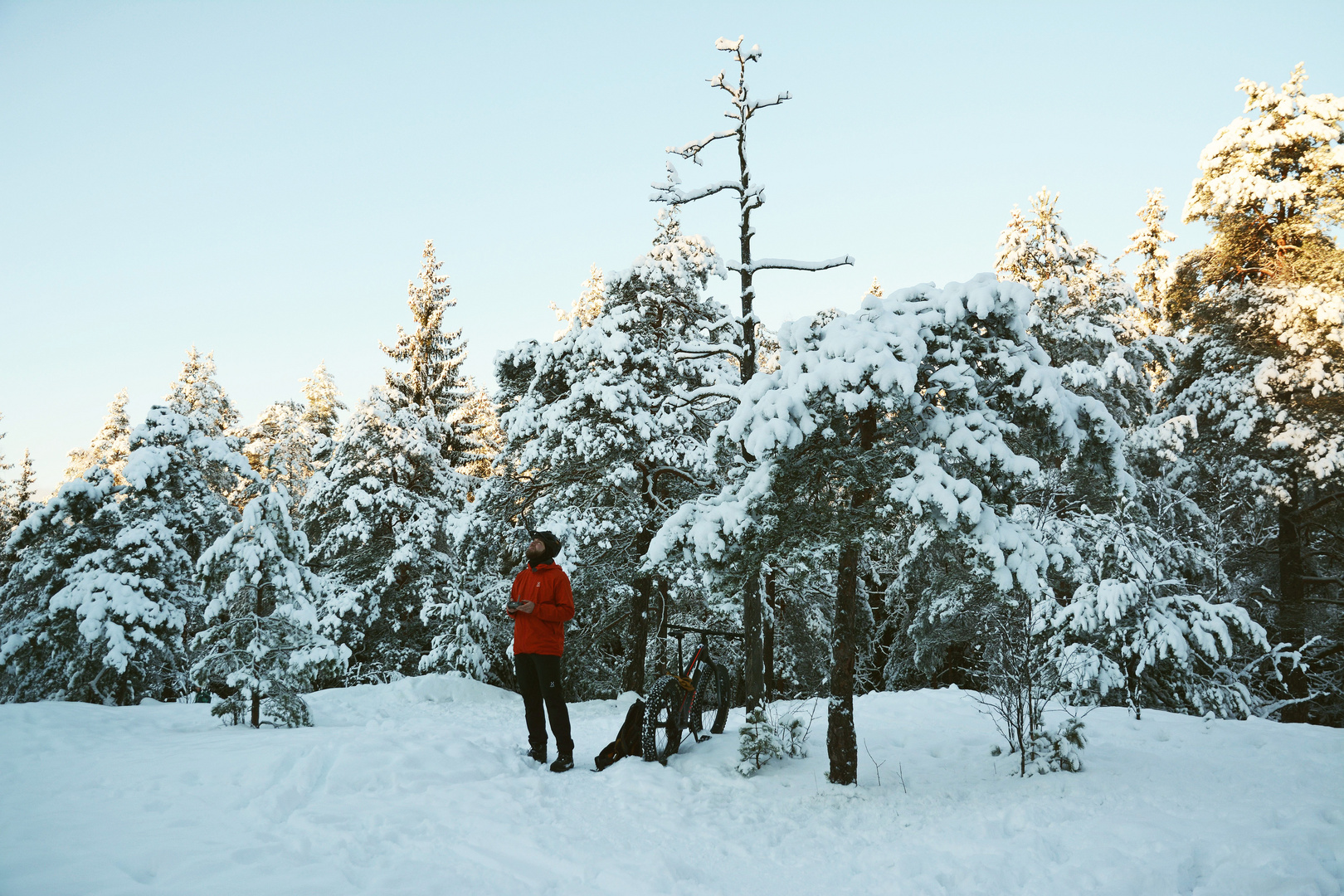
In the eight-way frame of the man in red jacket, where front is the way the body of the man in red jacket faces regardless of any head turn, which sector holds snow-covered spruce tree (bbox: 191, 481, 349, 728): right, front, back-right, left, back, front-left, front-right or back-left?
right

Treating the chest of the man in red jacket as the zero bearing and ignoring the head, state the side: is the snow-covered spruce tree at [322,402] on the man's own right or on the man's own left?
on the man's own right

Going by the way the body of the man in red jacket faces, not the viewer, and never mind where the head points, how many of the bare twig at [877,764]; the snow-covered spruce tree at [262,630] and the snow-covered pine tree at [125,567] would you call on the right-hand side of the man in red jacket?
2

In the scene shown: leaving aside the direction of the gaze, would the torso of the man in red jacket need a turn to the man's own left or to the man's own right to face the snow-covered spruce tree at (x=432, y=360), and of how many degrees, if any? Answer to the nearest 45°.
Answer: approximately 135° to the man's own right

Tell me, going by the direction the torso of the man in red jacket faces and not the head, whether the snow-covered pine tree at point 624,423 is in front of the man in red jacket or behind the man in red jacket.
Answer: behind

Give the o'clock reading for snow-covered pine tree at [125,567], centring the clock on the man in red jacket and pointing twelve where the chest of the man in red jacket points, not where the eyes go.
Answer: The snow-covered pine tree is roughly at 3 o'clock from the man in red jacket.

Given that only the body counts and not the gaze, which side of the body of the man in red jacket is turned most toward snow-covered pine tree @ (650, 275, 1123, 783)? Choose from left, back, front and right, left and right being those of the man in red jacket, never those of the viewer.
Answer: left

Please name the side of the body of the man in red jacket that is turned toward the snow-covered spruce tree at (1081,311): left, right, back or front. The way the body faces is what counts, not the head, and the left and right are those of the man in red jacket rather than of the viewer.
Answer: back

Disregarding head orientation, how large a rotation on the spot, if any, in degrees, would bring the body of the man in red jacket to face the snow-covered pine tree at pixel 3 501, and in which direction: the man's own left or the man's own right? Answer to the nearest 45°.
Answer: approximately 90° to the man's own right

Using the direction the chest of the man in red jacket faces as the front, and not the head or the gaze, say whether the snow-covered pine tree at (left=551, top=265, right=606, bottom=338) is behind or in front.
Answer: behind

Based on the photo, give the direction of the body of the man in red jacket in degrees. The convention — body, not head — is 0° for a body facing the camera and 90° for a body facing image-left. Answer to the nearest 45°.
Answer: approximately 45°

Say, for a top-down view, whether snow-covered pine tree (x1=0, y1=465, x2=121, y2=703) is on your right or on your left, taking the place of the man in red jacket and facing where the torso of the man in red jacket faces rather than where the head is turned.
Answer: on your right

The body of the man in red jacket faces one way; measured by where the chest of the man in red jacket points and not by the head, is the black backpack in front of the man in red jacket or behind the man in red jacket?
behind
